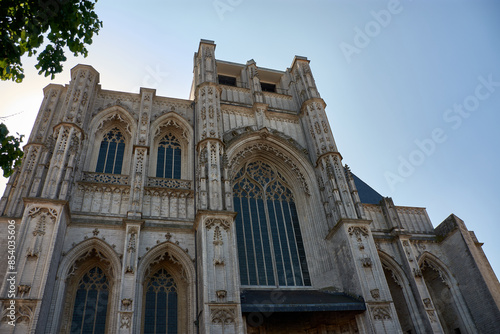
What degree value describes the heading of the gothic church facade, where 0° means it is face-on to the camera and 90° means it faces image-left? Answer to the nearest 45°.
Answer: approximately 0°
